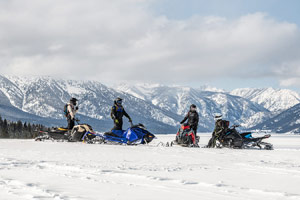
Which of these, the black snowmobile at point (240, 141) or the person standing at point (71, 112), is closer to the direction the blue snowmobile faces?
the black snowmobile

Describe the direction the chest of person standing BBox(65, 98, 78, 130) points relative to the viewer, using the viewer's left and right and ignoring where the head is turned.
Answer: facing to the right of the viewer

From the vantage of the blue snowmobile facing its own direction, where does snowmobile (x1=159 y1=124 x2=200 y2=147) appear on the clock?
The snowmobile is roughly at 12 o'clock from the blue snowmobile.
